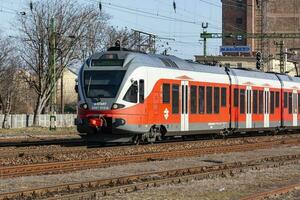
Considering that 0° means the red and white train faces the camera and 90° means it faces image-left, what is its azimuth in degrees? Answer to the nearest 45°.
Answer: approximately 45°
